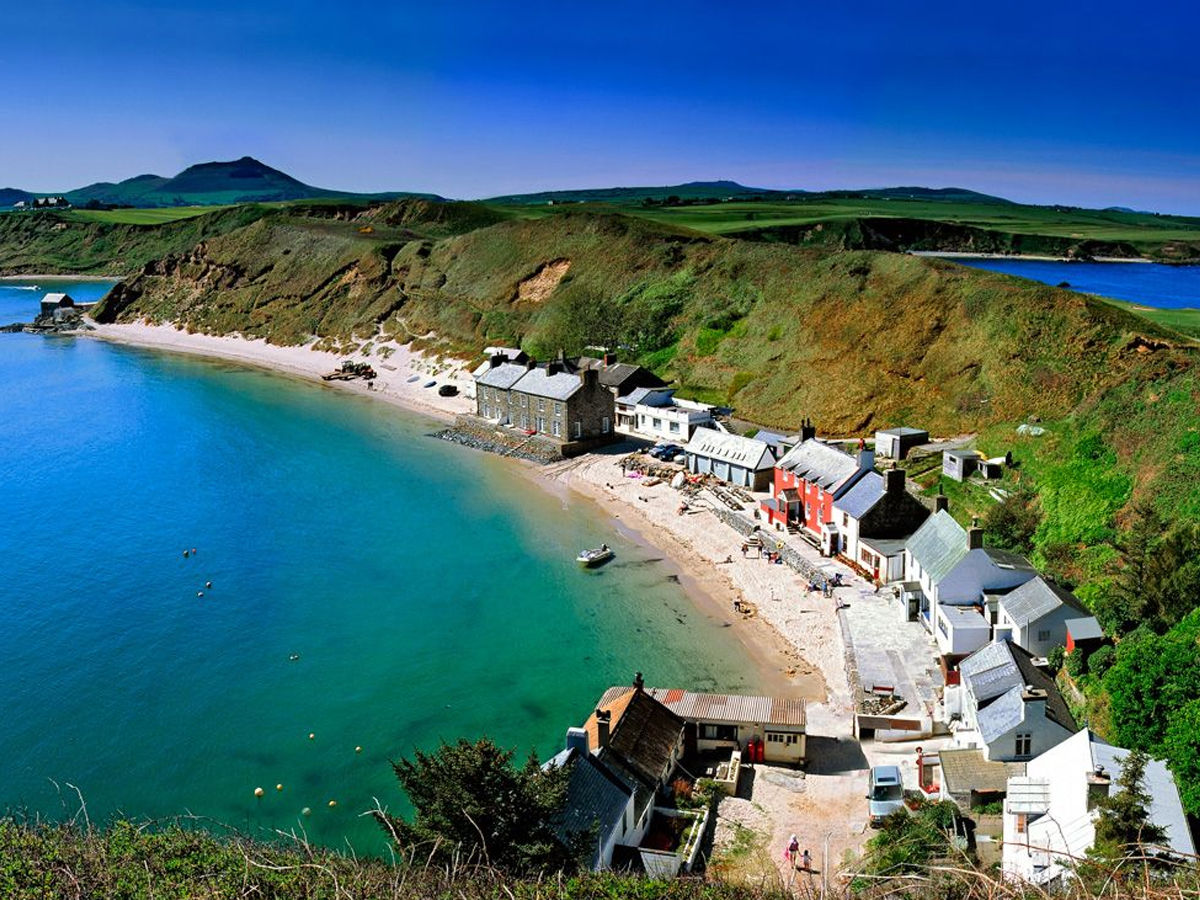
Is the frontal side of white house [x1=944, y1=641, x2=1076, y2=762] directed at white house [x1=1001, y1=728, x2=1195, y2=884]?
no

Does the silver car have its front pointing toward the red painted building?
no

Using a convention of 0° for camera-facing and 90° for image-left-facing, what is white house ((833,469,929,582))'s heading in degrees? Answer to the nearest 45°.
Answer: approximately 45°

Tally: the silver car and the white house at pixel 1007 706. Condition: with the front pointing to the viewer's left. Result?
1

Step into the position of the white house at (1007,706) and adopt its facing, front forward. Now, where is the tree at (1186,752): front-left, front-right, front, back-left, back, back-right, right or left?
back-left

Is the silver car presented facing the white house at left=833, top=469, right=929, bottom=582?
no

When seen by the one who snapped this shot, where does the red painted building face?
facing the viewer and to the left of the viewer

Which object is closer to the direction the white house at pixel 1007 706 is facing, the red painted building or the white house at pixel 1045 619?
the red painted building

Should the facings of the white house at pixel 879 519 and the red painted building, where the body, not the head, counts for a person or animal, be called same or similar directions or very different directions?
same or similar directions

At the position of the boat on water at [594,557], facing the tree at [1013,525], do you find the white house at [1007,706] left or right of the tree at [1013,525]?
right

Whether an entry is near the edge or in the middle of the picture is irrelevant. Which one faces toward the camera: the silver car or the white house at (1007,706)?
the silver car

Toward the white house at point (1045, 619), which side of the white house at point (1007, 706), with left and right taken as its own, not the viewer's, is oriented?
right

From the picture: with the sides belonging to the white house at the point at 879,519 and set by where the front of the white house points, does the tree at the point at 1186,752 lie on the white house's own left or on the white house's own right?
on the white house's own left

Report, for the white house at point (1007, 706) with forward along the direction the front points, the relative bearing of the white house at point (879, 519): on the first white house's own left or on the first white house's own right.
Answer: on the first white house's own right

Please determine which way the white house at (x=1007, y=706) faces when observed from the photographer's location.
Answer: facing to the left of the viewer
